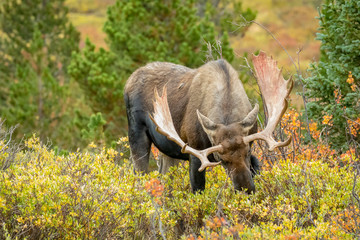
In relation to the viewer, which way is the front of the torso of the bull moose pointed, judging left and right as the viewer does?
facing the viewer and to the right of the viewer

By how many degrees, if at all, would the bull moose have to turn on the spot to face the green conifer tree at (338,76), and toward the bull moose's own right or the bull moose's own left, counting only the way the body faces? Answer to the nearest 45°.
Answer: approximately 90° to the bull moose's own left
